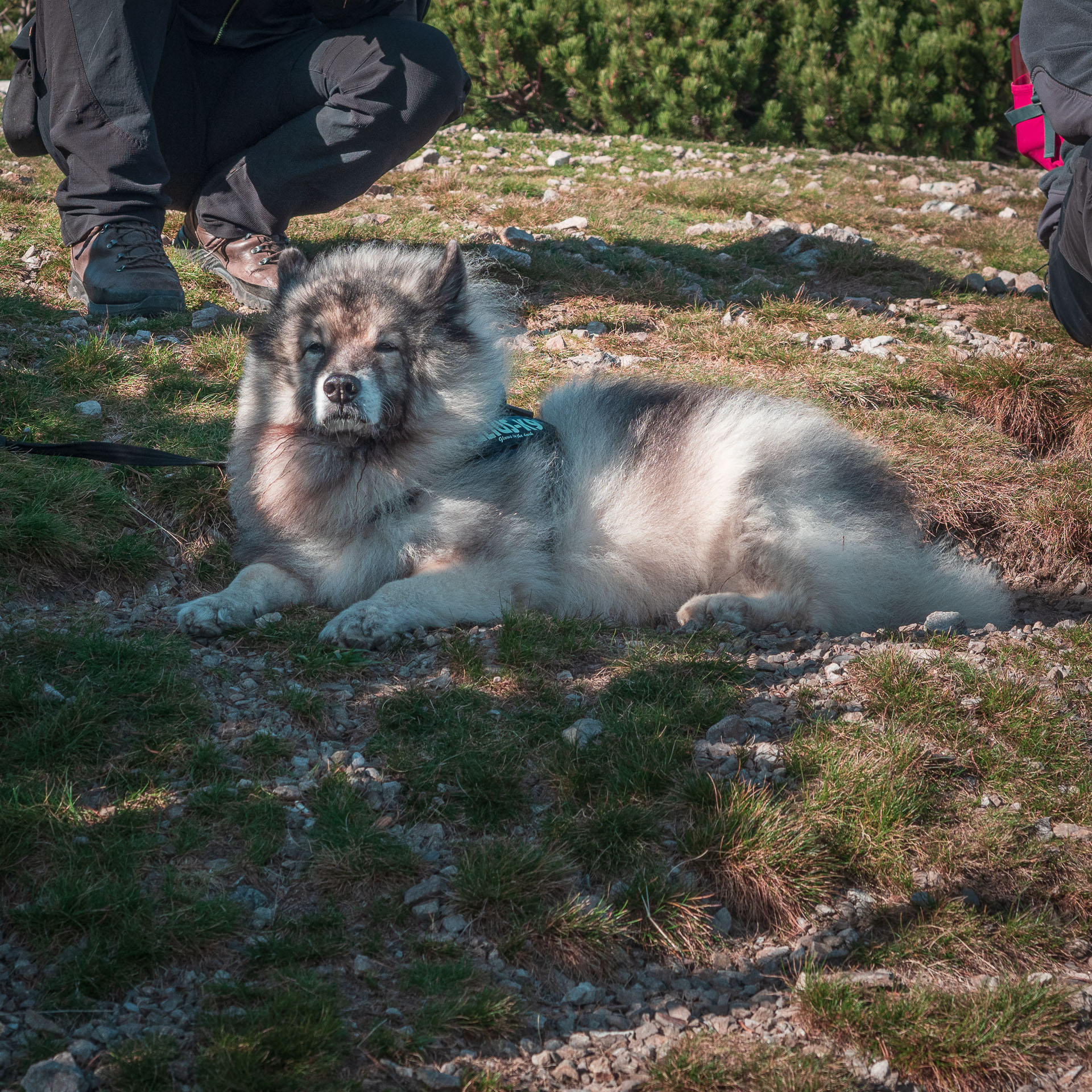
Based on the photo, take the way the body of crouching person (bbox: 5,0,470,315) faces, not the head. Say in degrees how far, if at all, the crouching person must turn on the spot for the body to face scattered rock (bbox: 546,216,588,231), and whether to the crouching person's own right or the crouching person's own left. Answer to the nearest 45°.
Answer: approximately 90° to the crouching person's own left

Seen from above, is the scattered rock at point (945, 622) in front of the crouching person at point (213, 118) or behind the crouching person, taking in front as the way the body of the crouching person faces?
in front

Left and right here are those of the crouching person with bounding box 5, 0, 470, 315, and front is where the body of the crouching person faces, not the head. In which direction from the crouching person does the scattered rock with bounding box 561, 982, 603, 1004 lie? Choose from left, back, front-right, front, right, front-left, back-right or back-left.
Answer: front-right

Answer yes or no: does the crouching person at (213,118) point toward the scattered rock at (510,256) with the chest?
no

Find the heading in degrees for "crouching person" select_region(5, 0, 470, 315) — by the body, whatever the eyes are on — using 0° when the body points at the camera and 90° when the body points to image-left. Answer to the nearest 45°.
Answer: approximately 315°

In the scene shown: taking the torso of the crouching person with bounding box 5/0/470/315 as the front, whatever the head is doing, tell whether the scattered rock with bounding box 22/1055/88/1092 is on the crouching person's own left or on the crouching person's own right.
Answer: on the crouching person's own right

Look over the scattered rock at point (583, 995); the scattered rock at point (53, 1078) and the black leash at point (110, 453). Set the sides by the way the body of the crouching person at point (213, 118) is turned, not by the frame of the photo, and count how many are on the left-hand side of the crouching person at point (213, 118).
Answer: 0

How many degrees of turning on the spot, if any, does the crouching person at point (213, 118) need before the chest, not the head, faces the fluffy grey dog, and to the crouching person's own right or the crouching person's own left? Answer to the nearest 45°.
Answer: approximately 45° to the crouching person's own right

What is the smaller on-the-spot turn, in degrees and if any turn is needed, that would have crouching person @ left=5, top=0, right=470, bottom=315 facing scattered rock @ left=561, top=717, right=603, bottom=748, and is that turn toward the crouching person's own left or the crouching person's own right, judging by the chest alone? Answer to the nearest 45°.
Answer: approximately 45° to the crouching person's own right

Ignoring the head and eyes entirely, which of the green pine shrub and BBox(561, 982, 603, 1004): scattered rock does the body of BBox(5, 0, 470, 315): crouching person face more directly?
the scattered rock

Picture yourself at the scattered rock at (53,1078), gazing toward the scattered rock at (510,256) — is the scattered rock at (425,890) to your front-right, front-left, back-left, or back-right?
front-right

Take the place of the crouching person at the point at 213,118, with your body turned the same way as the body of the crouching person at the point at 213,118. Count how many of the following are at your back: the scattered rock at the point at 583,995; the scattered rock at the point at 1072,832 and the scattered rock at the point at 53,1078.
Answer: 0

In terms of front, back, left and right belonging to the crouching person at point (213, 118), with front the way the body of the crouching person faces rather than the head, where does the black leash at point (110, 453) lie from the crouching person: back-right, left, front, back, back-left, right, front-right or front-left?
front-right

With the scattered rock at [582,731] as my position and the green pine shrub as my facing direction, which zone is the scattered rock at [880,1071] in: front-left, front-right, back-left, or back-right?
back-right
